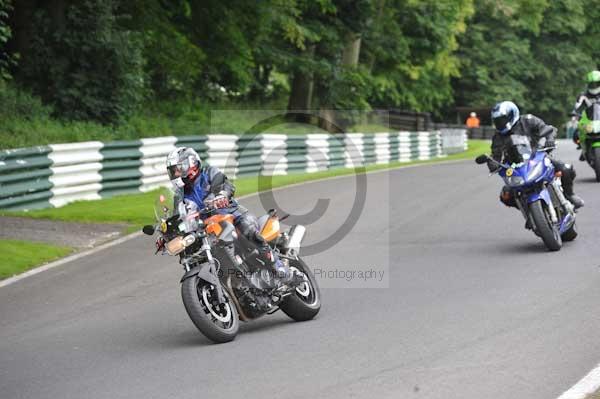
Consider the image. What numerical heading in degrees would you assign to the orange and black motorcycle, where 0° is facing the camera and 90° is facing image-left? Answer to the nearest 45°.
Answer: approximately 45°

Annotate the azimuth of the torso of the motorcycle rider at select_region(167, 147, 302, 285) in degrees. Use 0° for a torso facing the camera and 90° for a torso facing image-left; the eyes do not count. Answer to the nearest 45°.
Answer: approximately 45°

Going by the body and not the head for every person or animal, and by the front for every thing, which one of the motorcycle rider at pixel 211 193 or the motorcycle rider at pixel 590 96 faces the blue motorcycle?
the motorcycle rider at pixel 590 96

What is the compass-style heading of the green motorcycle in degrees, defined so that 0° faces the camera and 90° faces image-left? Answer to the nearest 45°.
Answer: approximately 0°

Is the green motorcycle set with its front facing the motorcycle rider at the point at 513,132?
yes

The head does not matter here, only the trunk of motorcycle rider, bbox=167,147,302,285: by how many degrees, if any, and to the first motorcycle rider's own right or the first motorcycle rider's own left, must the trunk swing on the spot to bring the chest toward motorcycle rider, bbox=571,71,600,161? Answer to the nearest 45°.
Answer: approximately 180°

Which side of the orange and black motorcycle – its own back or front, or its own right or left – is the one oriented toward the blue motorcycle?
back

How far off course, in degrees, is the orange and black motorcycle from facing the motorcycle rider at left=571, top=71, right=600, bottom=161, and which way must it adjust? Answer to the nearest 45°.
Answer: approximately 180°
